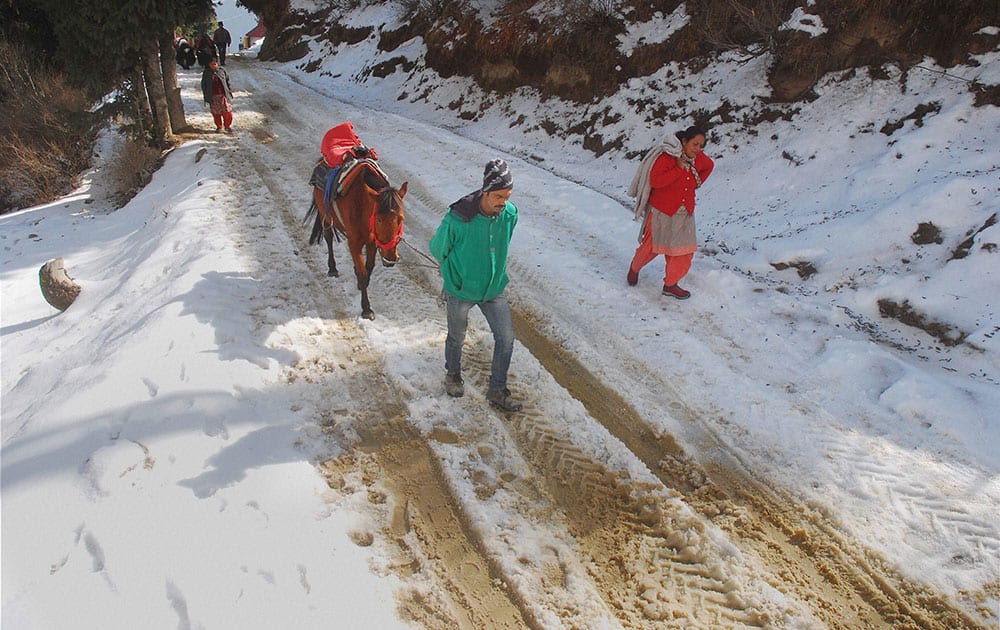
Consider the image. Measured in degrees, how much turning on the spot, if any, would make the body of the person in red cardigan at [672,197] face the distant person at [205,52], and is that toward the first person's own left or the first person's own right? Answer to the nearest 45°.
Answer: approximately 180°

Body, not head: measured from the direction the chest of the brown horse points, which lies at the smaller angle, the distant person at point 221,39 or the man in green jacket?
the man in green jacket

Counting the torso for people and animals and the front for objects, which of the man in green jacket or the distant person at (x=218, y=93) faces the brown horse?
the distant person

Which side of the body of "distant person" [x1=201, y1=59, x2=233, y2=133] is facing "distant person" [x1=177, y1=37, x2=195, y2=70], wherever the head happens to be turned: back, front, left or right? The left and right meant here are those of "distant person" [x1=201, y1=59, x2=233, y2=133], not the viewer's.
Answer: back

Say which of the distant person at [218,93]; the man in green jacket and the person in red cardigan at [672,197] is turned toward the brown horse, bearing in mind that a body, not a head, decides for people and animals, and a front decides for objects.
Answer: the distant person at [218,93]

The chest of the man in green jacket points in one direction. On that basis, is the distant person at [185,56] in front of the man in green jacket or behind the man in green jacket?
behind

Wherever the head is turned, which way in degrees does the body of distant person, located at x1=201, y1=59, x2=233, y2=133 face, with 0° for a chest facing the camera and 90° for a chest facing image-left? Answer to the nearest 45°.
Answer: approximately 0°

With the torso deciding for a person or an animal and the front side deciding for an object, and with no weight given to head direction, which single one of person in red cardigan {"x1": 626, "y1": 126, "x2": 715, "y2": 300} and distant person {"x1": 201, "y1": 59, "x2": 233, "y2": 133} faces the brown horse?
distant person {"x1": 201, "y1": 59, "x2": 233, "y2": 133}

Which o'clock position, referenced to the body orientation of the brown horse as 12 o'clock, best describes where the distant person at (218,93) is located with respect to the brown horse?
The distant person is roughly at 7 o'clock from the brown horse.
